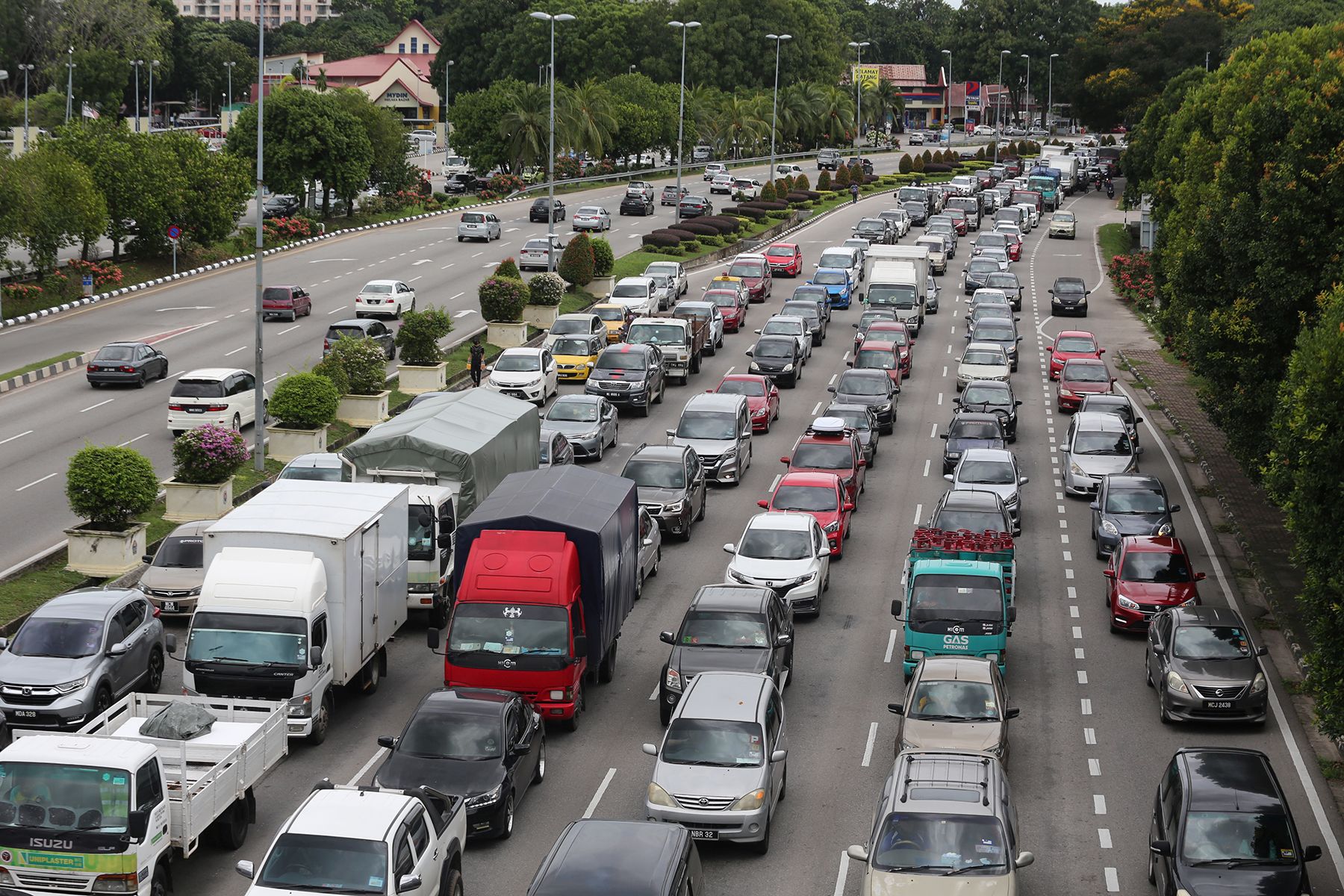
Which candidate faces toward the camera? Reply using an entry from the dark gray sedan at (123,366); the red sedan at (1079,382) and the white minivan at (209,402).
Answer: the red sedan

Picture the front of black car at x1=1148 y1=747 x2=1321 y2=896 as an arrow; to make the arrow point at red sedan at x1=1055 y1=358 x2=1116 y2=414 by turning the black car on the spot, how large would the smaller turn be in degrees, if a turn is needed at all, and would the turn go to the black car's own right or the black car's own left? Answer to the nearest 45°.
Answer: approximately 180°

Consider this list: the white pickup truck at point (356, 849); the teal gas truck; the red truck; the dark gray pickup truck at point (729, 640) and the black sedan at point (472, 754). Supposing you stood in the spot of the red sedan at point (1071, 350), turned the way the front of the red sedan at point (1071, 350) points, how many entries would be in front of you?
5

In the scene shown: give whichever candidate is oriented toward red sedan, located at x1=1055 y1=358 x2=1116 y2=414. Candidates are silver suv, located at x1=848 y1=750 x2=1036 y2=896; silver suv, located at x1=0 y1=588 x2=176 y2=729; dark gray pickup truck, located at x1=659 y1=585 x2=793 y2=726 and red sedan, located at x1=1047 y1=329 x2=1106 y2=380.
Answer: red sedan, located at x1=1047 y1=329 x2=1106 y2=380

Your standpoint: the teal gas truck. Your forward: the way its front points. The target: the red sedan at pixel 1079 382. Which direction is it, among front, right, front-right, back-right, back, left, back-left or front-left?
back

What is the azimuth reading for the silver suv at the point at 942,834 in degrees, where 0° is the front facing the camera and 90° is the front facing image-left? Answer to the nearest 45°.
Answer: approximately 0°

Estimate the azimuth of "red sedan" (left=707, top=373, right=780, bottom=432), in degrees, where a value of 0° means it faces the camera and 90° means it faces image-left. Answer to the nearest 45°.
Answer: approximately 0°

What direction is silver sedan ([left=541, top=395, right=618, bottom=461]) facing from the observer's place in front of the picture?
facing the viewer and to the left of the viewer

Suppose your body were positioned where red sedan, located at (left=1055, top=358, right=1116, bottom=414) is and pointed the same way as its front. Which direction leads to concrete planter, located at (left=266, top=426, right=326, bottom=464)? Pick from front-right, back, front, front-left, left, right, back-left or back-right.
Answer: front-right

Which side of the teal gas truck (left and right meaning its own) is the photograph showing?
front

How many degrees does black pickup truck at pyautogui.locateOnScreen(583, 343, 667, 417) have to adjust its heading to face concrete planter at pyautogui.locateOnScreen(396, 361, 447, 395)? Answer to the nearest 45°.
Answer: approximately 45° to its right

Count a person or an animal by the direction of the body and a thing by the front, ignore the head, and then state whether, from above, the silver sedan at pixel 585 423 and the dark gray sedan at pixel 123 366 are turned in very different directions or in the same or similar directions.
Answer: very different directions

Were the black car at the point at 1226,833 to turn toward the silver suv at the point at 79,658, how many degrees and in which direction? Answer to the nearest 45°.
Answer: approximately 90° to its right

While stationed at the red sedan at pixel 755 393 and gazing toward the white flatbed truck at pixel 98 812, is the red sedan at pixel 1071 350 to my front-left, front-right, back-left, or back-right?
back-left
